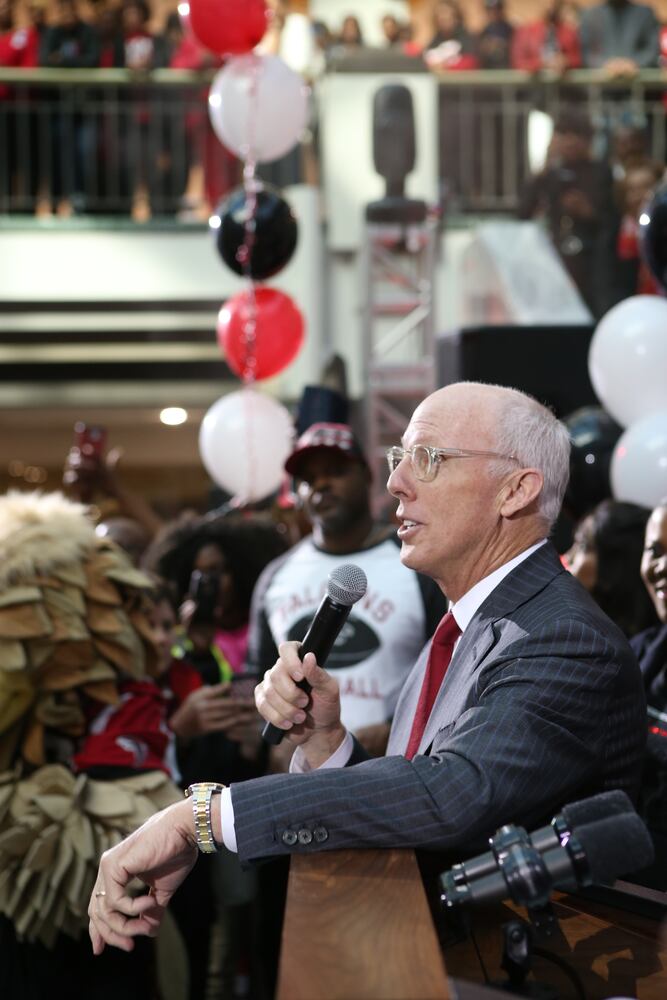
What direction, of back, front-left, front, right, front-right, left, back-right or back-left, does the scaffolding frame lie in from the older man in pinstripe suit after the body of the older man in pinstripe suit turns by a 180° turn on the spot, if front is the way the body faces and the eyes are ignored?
left

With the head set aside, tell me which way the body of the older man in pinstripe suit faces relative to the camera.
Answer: to the viewer's left

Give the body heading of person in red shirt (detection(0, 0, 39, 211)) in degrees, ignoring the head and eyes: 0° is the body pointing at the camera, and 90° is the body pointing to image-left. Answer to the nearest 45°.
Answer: approximately 0°

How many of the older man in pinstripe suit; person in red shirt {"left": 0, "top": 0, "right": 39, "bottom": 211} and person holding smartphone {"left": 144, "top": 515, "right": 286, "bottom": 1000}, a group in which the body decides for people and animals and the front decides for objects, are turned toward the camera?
2

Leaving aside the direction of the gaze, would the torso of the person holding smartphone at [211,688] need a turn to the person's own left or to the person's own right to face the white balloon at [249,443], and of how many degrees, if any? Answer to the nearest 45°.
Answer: approximately 180°

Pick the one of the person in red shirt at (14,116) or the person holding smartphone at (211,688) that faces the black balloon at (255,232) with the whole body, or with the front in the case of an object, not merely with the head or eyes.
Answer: the person in red shirt

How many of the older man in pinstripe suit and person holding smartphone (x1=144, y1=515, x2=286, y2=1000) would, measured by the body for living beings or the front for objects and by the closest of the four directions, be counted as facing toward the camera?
1

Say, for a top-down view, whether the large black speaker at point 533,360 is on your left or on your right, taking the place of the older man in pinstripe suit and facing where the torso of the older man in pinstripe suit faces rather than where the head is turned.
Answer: on your right

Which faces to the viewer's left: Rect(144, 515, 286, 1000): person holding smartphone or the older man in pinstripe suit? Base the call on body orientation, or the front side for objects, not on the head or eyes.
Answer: the older man in pinstripe suit

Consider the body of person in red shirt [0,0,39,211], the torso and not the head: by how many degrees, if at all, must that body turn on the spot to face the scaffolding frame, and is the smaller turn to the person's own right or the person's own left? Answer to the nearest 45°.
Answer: approximately 45° to the person's own left
